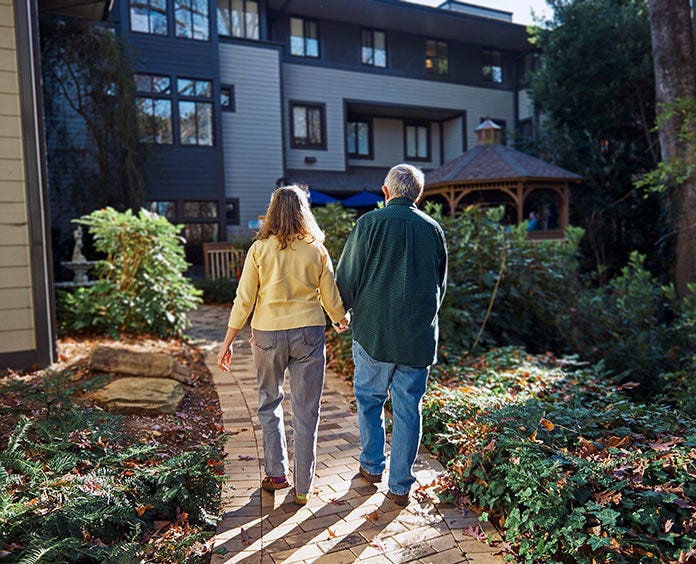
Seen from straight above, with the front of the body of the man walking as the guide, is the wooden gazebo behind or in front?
in front

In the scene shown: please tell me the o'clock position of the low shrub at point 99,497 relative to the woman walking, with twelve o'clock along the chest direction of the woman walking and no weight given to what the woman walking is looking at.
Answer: The low shrub is roughly at 8 o'clock from the woman walking.

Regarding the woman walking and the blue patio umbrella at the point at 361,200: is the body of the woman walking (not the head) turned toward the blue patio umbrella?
yes

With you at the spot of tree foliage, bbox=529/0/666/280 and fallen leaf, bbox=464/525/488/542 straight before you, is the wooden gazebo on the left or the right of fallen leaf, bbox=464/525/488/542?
right

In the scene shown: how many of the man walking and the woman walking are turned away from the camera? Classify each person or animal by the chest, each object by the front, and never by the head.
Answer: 2

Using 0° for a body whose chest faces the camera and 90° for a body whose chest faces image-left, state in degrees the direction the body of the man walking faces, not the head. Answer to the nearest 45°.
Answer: approximately 180°

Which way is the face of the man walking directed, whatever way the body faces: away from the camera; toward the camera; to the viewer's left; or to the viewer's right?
away from the camera

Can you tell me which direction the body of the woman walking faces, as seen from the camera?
away from the camera

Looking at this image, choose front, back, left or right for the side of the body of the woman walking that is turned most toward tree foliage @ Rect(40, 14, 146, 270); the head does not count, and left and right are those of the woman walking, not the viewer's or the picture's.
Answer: front
